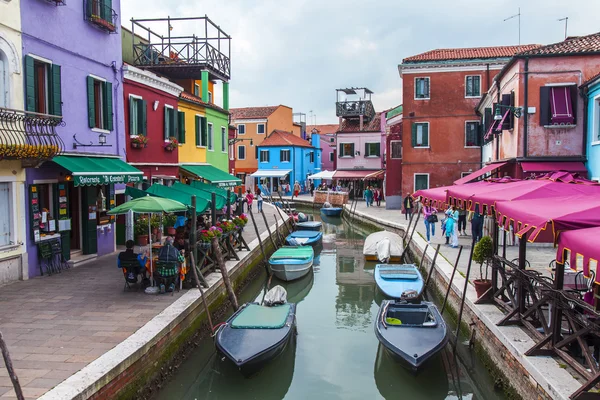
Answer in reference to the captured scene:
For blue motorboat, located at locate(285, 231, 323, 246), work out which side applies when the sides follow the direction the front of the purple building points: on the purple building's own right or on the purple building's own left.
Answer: on the purple building's own left

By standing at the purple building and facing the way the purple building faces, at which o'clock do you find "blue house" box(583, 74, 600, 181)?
The blue house is roughly at 11 o'clock from the purple building.

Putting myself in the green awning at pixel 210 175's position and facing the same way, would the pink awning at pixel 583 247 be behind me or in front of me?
in front

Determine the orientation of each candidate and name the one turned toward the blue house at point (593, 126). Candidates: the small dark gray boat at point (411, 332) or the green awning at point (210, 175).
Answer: the green awning

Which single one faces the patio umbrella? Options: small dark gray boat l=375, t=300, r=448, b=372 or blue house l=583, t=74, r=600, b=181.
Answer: the blue house

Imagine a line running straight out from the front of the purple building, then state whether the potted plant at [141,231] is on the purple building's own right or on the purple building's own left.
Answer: on the purple building's own left

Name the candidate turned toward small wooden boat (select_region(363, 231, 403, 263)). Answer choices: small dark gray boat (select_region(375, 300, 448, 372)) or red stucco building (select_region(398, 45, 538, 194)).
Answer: the red stucco building

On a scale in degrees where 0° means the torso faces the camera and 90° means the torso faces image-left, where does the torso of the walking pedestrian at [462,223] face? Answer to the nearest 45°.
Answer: approximately 0°

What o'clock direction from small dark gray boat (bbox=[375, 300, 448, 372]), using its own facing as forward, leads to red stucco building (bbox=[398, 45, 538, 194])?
The red stucco building is roughly at 6 o'clock from the small dark gray boat.

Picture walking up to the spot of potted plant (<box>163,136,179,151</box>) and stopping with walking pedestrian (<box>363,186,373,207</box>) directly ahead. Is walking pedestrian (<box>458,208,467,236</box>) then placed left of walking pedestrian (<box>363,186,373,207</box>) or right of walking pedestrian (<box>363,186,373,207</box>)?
right
